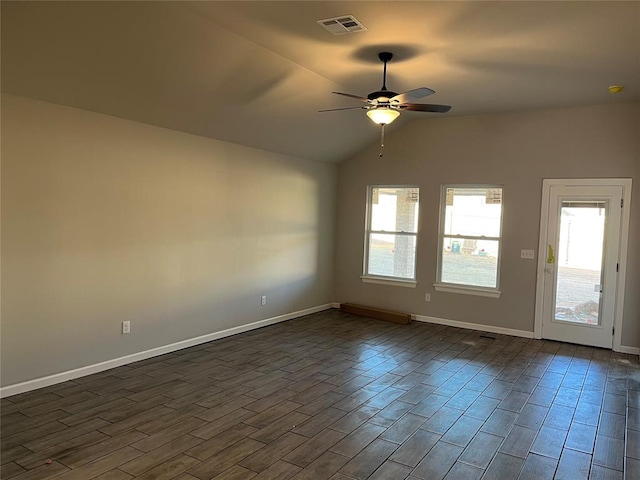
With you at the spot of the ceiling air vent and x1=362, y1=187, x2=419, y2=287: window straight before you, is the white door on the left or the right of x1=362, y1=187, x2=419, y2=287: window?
right

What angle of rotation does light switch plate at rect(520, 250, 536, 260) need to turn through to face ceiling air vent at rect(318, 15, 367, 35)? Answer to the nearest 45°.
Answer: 0° — it already faces it

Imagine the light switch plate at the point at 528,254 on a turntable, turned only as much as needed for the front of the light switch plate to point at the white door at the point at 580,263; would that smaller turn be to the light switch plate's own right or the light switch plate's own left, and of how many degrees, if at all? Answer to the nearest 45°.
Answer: approximately 90° to the light switch plate's own left

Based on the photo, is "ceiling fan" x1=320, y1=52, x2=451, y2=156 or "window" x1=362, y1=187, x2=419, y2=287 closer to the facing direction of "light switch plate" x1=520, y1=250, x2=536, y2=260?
the ceiling fan

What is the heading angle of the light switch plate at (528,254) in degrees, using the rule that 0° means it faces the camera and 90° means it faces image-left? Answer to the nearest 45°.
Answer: approximately 0°

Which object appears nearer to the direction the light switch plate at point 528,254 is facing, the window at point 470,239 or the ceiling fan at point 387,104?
the ceiling fan

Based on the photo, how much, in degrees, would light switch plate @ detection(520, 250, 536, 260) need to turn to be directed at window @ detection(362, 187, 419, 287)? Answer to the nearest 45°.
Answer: approximately 90° to its right

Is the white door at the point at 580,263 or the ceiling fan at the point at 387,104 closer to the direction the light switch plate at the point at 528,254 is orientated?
the ceiling fan
